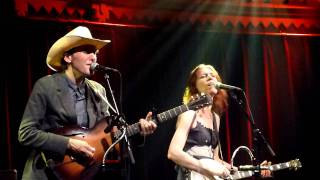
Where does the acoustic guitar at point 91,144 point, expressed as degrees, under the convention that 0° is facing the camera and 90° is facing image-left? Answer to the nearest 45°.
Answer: approximately 0°

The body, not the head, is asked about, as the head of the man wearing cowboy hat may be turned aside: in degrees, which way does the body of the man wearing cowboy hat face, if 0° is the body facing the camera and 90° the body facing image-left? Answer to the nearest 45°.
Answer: approximately 315°
